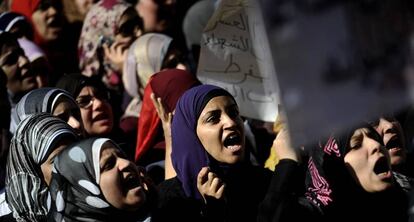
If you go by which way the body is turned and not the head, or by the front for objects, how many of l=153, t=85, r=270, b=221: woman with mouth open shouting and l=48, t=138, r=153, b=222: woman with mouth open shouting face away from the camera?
0

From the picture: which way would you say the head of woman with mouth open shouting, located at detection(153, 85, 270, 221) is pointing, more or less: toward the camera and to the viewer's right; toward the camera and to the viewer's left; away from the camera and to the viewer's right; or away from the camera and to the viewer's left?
toward the camera and to the viewer's right

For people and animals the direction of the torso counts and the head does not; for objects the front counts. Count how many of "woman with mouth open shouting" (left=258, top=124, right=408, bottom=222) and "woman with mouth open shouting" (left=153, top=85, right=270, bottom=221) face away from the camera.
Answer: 0

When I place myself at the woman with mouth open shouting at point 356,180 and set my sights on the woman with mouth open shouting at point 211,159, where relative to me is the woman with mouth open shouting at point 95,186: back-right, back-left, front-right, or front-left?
front-left

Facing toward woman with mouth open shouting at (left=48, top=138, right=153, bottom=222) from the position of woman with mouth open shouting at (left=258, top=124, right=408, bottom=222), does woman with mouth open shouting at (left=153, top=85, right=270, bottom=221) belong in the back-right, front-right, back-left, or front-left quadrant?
front-right

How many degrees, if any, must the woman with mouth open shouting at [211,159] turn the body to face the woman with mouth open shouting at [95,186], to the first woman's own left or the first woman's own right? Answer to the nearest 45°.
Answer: approximately 90° to the first woman's own right

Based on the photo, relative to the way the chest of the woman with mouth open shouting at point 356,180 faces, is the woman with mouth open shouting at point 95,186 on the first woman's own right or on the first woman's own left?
on the first woman's own right

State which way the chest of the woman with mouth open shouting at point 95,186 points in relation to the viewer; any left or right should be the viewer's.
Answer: facing the viewer and to the right of the viewer

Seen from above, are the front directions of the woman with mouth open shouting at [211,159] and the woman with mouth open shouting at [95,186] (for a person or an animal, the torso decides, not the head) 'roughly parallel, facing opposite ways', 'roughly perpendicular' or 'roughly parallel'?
roughly parallel

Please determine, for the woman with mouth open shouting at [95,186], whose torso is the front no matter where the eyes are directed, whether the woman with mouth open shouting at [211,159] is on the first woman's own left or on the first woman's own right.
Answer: on the first woman's own left

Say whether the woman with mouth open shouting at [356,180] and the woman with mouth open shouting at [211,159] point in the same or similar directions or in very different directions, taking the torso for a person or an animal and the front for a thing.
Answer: same or similar directions

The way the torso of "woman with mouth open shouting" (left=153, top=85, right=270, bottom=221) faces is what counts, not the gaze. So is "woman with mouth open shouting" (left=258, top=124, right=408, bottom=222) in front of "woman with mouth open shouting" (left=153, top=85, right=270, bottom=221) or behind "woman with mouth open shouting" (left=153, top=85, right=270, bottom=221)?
in front
